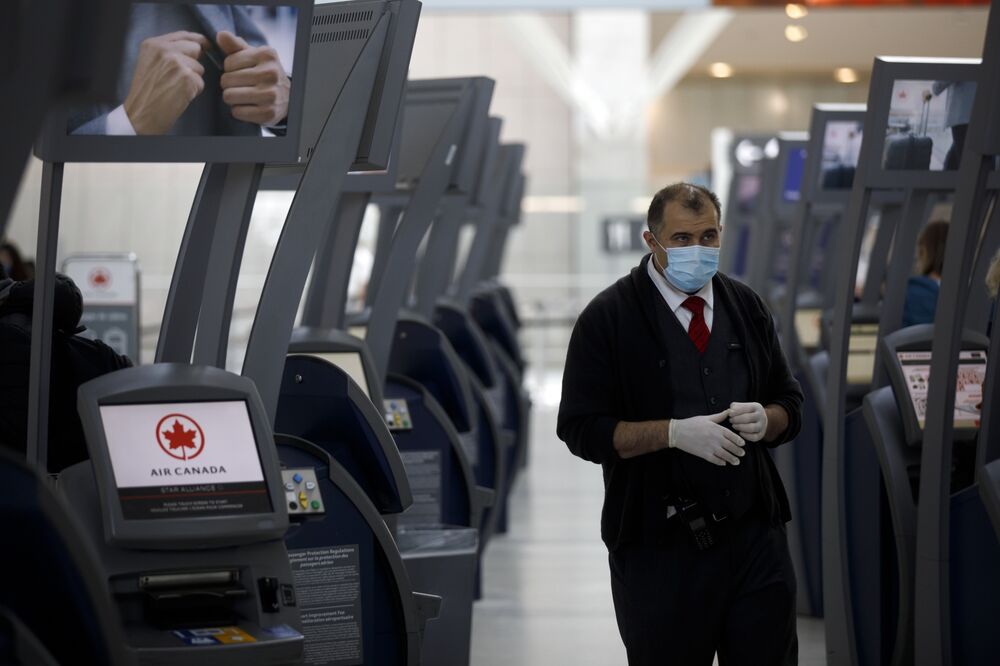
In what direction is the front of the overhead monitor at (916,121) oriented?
toward the camera

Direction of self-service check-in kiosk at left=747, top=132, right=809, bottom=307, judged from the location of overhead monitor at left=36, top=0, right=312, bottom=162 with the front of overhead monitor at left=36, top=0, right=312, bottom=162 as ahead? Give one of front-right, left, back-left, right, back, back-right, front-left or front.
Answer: back-left

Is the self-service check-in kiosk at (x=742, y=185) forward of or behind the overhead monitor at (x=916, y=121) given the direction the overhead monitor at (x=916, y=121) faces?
behind

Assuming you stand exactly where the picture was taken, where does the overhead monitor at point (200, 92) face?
facing the viewer

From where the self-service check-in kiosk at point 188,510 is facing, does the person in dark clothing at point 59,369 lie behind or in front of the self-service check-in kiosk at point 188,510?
behind

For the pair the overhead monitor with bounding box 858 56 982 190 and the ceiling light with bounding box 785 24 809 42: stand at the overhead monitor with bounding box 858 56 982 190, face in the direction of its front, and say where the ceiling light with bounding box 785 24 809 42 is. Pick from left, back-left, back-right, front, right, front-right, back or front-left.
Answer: back

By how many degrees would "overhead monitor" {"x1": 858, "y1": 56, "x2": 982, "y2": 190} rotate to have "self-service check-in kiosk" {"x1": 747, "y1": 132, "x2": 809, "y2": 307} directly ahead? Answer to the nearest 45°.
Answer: approximately 180°

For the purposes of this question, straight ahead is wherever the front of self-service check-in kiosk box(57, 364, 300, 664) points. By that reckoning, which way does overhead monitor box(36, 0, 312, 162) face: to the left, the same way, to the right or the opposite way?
the same way

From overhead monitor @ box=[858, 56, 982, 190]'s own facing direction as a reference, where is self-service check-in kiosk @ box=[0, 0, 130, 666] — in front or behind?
in front

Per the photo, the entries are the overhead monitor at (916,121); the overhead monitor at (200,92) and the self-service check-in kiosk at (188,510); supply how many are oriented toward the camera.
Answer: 3

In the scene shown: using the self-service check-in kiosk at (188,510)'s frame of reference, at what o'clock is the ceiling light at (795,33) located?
The ceiling light is roughly at 7 o'clock from the self-service check-in kiosk.

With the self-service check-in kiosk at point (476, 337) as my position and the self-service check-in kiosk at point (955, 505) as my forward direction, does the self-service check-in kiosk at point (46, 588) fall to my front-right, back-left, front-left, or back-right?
front-right

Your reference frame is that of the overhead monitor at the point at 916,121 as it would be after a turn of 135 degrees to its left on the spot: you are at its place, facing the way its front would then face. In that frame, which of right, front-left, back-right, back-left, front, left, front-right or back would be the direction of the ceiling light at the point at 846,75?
front-left

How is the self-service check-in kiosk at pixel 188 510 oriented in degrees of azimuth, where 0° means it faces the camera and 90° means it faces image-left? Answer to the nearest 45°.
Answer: approximately 0°

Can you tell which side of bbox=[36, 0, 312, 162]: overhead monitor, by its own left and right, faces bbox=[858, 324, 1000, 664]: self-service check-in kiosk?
left
